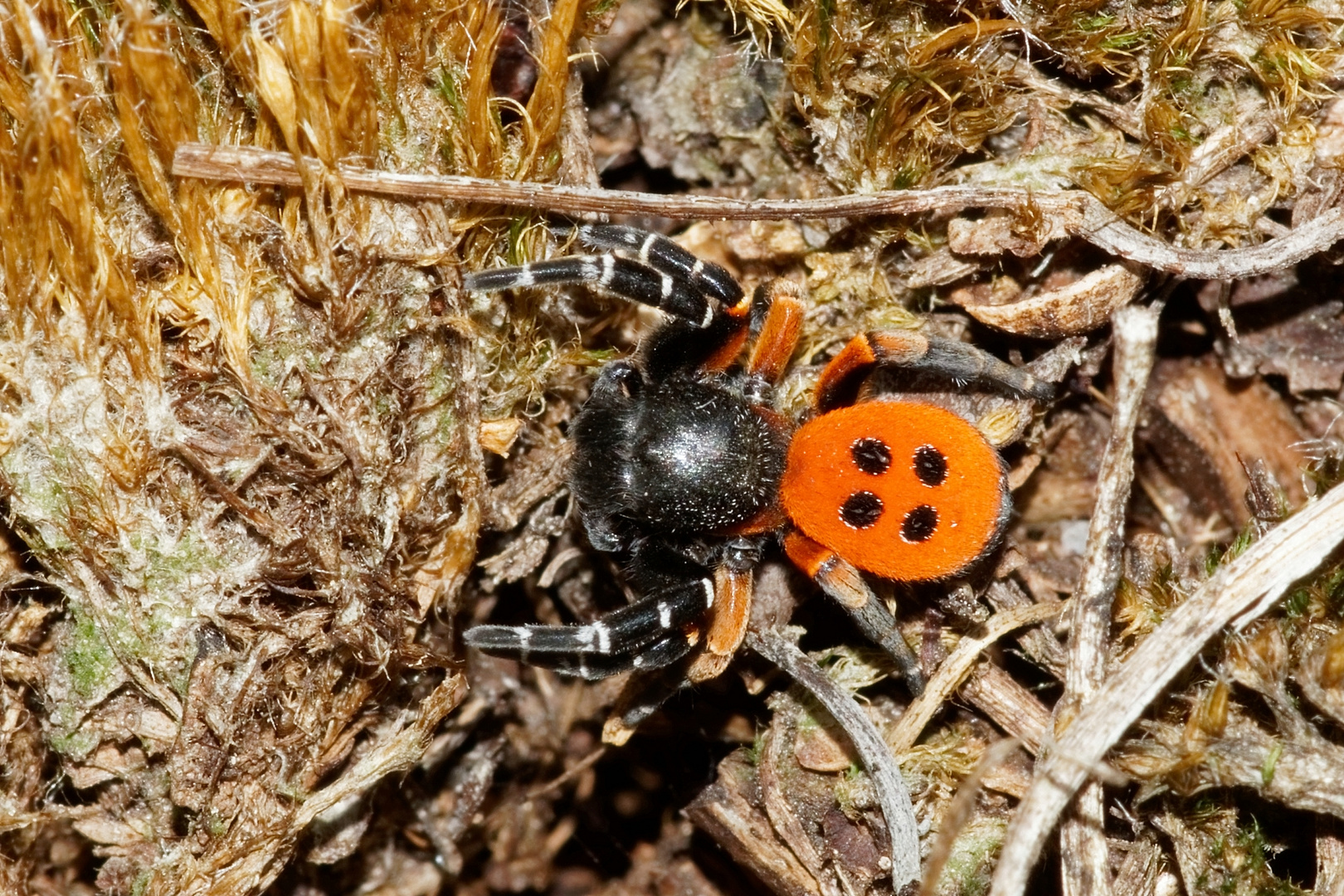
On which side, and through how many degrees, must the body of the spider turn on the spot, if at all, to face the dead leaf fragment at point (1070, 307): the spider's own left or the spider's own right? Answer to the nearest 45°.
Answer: approximately 180°

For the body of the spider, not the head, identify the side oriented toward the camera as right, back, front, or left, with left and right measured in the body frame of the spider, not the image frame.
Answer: left

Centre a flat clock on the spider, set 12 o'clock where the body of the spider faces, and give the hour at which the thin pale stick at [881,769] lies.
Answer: The thin pale stick is roughly at 8 o'clock from the spider.

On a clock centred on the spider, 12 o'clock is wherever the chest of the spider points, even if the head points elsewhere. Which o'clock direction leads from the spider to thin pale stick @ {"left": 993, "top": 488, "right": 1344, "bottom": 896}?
The thin pale stick is roughly at 7 o'clock from the spider.

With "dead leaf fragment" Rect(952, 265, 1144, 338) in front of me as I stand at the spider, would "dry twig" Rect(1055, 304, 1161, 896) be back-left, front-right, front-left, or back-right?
front-right

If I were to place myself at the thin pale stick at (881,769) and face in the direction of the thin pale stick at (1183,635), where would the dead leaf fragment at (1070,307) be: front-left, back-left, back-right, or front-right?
front-left

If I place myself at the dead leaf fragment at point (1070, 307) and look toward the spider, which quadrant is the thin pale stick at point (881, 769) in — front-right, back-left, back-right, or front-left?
front-left
